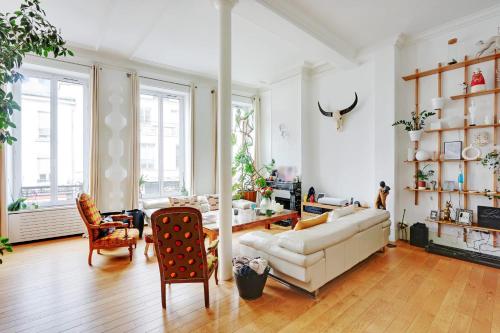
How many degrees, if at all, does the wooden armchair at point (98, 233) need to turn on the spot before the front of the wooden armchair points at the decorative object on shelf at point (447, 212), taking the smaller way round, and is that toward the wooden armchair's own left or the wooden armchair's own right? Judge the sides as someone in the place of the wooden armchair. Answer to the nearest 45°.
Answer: approximately 45° to the wooden armchair's own right

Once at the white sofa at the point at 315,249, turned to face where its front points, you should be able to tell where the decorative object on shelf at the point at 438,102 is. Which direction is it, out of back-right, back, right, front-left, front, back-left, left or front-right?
right

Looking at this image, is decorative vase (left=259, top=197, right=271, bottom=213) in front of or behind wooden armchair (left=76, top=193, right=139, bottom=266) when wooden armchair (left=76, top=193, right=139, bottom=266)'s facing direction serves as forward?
in front

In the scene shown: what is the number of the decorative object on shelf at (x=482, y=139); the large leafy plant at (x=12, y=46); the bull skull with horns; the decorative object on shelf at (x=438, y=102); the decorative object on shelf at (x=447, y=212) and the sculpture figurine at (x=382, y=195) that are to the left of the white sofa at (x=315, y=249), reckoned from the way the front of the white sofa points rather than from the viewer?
1

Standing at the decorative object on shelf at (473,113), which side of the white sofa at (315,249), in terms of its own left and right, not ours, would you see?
right

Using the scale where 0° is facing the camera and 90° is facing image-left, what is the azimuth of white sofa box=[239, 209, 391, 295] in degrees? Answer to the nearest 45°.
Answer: approximately 135°

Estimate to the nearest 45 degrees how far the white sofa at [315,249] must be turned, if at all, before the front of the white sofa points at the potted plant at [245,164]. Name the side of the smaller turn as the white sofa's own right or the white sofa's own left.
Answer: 0° — it already faces it

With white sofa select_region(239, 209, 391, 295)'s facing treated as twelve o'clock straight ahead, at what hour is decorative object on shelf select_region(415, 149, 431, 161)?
The decorative object on shelf is roughly at 3 o'clock from the white sofa.

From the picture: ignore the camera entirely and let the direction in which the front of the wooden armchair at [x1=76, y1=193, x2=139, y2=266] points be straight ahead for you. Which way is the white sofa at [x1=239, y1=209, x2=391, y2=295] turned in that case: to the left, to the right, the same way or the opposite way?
to the left

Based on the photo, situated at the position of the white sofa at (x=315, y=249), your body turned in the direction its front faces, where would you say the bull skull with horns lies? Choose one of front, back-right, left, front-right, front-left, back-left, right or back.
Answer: front-right

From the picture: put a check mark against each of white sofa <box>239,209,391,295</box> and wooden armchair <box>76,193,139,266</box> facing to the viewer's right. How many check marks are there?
1

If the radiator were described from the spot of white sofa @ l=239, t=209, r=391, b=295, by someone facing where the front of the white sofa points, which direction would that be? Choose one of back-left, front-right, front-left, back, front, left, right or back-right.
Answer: front-left

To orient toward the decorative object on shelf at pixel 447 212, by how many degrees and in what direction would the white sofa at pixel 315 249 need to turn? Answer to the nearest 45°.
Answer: approximately 90° to its right

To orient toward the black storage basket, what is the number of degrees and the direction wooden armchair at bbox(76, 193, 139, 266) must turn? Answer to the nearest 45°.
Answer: approximately 45° to its right

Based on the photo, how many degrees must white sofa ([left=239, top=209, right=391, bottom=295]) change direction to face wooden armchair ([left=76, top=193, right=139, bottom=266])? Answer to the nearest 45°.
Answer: approximately 45° to its left

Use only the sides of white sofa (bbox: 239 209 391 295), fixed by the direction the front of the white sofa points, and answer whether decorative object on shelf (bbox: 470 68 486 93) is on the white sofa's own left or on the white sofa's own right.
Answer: on the white sofa's own right

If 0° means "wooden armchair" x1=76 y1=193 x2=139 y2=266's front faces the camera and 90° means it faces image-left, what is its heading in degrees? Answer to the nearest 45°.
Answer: approximately 270°

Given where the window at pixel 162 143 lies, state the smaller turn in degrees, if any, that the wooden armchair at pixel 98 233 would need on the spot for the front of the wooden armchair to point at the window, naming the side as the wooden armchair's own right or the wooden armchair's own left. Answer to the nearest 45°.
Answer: approximately 45° to the wooden armchair's own left

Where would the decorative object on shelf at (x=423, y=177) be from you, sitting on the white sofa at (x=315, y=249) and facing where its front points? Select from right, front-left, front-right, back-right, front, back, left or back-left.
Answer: right
